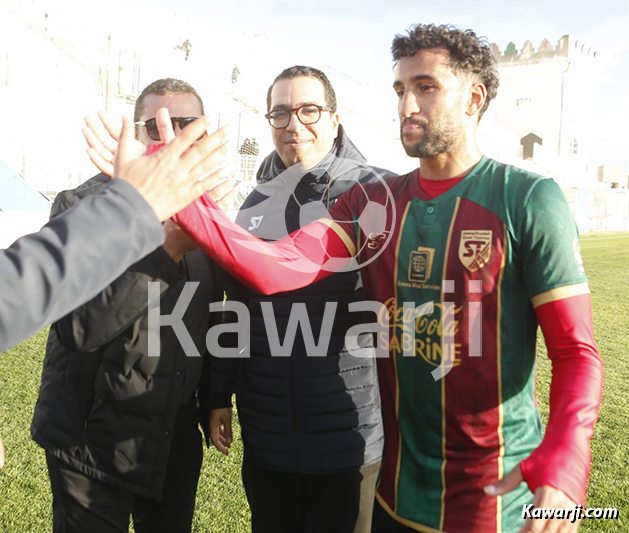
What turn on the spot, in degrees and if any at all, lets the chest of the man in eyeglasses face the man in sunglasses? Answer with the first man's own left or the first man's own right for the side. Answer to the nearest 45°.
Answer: approximately 45° to the first man's own right

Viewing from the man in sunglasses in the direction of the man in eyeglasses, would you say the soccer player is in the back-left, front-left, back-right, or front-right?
front-right

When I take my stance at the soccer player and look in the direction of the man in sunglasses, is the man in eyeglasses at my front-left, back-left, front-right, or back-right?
front-right

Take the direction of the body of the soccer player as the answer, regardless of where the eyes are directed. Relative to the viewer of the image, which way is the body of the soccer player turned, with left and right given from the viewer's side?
facing the viewer and to the left of the viewer

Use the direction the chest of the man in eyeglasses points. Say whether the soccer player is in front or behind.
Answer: in front

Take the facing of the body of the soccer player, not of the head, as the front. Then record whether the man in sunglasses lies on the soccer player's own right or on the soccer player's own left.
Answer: on the soccer player's own right

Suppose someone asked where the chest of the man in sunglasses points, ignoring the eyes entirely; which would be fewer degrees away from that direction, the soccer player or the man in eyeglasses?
the soccer player

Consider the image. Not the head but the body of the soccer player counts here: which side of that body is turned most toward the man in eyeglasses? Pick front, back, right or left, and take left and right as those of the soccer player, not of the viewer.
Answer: right

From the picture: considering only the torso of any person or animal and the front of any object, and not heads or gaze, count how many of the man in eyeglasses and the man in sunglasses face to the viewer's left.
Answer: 0

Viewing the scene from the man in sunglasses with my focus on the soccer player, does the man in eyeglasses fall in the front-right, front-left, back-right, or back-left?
front-left

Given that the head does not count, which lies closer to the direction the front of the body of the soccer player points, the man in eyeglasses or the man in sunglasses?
the man in sunglasses

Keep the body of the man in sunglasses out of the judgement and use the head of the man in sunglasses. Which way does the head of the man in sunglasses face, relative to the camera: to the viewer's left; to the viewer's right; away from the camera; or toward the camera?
toward the camera

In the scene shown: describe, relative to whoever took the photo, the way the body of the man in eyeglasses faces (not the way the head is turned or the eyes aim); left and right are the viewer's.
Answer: facing the viewer

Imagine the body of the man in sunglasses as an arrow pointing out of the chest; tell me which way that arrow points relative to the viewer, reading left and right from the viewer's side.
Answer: facing the viewer and to the right of the viewer
